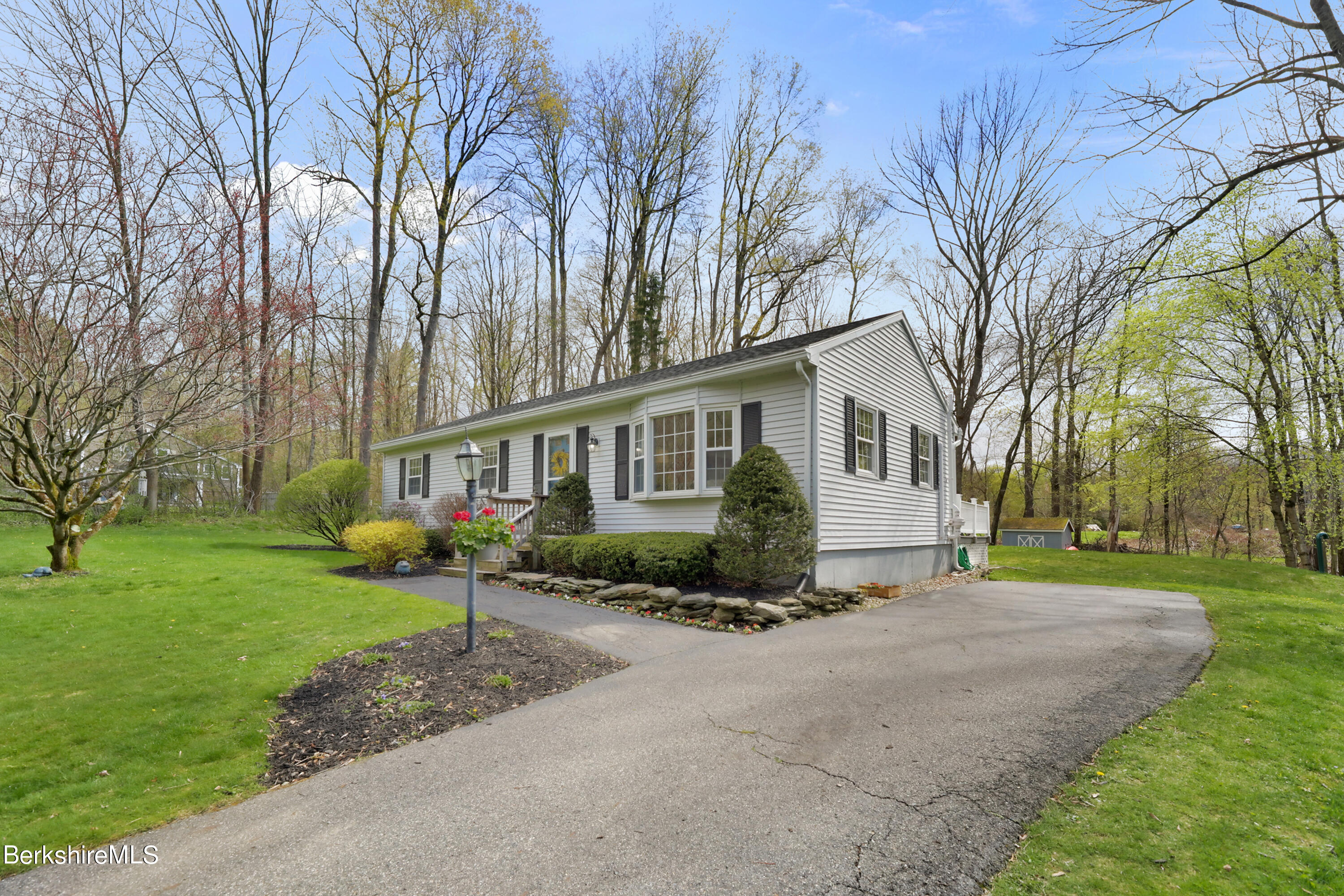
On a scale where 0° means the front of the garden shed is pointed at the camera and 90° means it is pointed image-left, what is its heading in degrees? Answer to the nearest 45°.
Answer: approximately 0°

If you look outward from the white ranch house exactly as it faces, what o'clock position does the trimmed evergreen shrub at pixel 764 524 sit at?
The trimmed evergreen shrub is roughly at 11 o'clock from the white ranch house.

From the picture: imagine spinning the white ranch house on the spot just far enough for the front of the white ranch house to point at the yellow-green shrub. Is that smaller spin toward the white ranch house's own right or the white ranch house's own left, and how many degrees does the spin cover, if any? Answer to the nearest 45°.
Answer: approximately 45° to the white ranch house's own right

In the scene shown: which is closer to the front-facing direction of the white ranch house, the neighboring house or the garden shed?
the neighboring house

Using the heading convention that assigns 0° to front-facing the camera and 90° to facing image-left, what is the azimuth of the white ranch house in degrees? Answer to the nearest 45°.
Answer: approximately 45°

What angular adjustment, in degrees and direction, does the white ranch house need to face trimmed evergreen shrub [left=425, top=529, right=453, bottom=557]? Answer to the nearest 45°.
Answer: approximately 90° to its right

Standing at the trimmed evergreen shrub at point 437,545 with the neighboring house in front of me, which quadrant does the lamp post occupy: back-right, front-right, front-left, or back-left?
back-left

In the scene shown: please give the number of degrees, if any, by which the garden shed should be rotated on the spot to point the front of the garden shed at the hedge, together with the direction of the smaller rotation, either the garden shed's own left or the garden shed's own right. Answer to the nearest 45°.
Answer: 0° — it already faces it

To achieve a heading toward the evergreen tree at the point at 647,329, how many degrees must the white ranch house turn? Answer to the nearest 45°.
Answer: approximately 135° to its right

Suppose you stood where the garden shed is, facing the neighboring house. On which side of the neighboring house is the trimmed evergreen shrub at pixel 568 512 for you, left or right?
left
